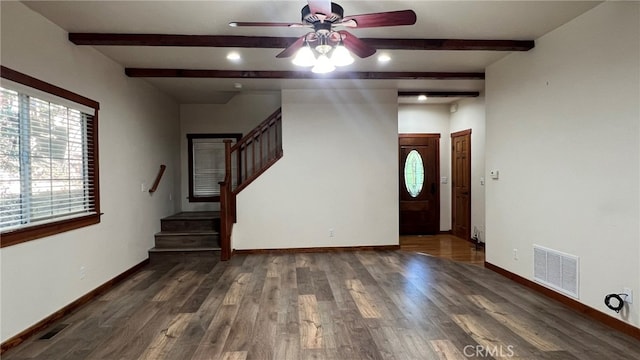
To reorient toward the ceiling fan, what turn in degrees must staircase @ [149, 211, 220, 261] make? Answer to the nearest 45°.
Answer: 0° — it already faces it

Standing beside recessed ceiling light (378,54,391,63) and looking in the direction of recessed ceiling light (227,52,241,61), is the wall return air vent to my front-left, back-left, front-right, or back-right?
back-left

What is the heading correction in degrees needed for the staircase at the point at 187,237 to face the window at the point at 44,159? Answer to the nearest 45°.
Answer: approximately 45° to its right

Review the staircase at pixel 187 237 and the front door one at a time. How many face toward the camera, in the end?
2

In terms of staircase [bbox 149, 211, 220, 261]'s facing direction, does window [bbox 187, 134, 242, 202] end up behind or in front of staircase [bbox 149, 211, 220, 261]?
behind

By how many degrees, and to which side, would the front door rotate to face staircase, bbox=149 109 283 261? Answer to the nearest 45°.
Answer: approximately 45° to its right

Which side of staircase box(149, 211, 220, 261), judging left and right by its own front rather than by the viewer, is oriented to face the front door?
left

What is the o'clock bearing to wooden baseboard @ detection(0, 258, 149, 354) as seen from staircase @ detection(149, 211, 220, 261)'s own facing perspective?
The wooden baseboard is roughly at 1 o'clock from the staircase.

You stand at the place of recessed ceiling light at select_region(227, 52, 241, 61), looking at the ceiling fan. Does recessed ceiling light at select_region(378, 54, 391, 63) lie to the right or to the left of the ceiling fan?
left
